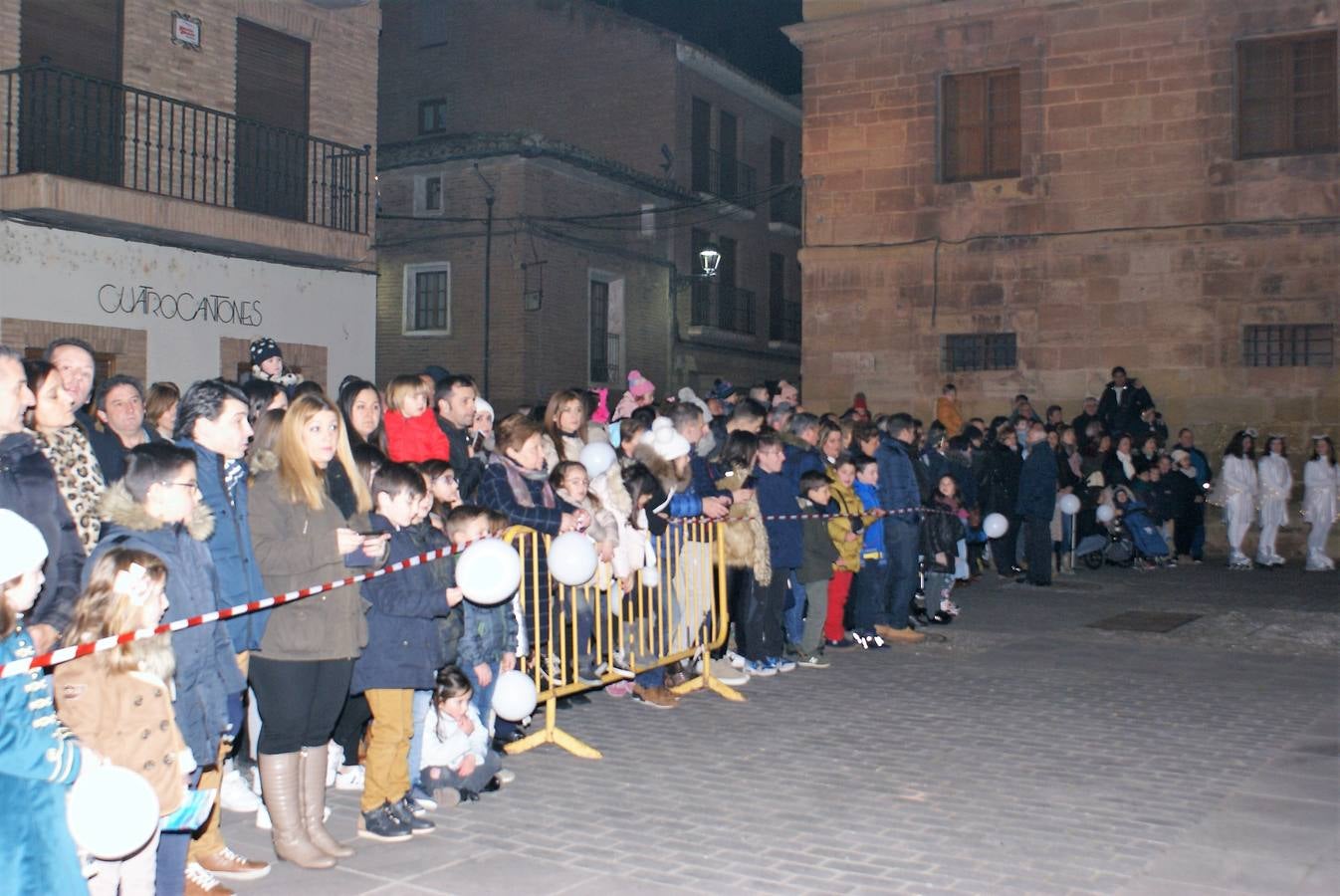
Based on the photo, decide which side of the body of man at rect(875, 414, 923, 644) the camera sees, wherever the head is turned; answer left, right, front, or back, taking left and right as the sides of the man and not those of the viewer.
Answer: right

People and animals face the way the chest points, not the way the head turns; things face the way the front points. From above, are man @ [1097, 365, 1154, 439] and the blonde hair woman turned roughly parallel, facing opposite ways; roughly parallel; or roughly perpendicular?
roughly perpendicular

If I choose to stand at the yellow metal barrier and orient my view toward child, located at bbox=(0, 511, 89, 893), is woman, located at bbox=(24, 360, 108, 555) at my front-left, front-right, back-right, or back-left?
front-right

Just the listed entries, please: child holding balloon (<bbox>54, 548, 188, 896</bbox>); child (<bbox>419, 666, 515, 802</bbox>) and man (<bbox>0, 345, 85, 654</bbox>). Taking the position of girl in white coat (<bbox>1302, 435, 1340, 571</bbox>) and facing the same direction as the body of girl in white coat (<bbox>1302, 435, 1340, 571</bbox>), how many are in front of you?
3

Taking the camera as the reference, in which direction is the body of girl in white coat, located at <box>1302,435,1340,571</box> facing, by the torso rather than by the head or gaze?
toward the camera

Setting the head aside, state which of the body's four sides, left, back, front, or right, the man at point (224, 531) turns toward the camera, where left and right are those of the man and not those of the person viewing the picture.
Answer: right

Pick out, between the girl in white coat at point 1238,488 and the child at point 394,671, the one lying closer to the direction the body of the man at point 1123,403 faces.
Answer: the child

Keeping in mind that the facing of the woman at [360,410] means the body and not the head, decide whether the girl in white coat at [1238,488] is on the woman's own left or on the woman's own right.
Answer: on the woman's own left

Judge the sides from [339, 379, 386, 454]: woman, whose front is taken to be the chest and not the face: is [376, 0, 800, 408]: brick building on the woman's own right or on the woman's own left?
on the woman's own left

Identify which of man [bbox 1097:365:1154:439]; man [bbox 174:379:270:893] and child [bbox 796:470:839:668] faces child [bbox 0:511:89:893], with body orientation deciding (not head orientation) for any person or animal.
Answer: man [bbox 1097:365:1154:439]

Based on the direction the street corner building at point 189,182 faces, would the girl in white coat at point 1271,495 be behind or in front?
in front

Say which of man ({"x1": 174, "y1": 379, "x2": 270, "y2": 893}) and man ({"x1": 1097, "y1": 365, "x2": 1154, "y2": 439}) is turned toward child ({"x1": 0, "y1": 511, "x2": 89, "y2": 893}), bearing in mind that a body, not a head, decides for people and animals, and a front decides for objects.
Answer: man ({"x1": 1097, "y1": 365, "x2": 1154, "y2": 439})

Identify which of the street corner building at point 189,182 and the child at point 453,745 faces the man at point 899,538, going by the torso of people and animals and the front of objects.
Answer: the street corner building

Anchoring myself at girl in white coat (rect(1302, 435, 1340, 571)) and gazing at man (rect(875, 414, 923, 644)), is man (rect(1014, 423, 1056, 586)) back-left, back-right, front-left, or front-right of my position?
front-right

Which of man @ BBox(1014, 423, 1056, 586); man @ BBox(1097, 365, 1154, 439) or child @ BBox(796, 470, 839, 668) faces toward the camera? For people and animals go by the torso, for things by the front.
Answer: man @ BBox(1097, 365, 1154, 439)
